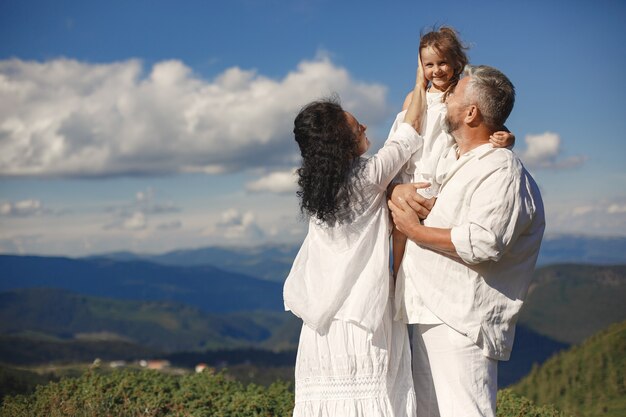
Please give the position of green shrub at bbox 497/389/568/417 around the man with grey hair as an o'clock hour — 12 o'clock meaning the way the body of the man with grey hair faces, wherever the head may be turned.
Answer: The green shrub is roughly at 3 o'clock from the man with grey hair.

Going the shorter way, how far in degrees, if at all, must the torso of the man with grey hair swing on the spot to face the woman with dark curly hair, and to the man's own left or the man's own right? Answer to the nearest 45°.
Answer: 0° — they already face them

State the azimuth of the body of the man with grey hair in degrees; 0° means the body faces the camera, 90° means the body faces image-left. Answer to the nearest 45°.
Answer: approximately 90°

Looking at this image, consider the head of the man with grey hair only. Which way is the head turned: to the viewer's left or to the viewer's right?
to the viewer's left

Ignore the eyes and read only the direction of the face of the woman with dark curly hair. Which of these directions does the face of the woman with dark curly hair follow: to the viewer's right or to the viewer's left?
to the viewer's right

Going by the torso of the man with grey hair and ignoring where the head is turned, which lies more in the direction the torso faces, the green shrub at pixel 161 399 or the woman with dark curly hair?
the woman with dark curly hair

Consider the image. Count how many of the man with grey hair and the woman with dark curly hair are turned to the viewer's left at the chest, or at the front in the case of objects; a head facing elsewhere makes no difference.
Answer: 1

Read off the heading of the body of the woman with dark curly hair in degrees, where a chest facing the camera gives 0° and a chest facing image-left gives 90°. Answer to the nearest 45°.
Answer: approximately 225°
